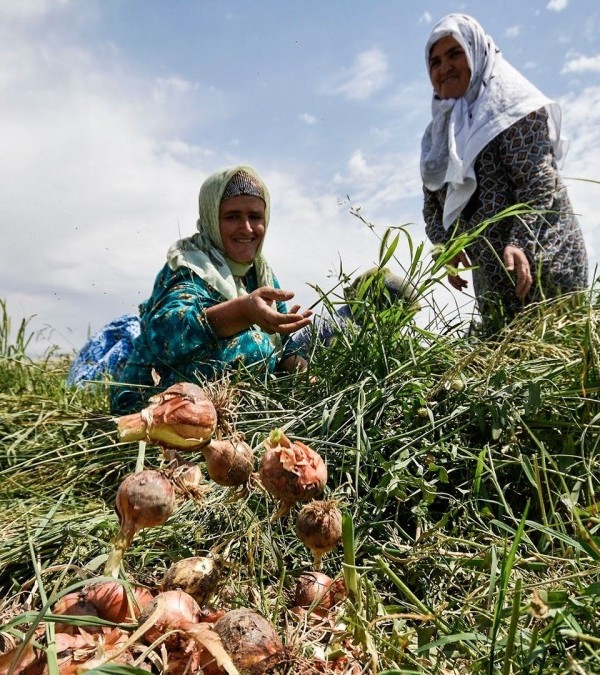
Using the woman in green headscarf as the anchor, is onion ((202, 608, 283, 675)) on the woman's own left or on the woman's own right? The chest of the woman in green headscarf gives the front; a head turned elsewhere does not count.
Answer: on the woman's own right

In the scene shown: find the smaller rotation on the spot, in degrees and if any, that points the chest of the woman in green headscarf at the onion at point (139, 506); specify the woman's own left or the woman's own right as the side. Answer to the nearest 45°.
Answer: approximately 45° to the woman's own right

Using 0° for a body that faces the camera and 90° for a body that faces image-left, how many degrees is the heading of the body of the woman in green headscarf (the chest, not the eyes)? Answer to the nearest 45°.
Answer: approximately 315°

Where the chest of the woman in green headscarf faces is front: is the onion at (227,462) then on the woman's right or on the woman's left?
on the woman's right

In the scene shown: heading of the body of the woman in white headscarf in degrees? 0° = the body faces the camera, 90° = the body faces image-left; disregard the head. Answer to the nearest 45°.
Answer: approximately 45°

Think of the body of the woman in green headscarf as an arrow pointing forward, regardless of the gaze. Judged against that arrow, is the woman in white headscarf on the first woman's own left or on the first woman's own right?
on the first woman's own left
